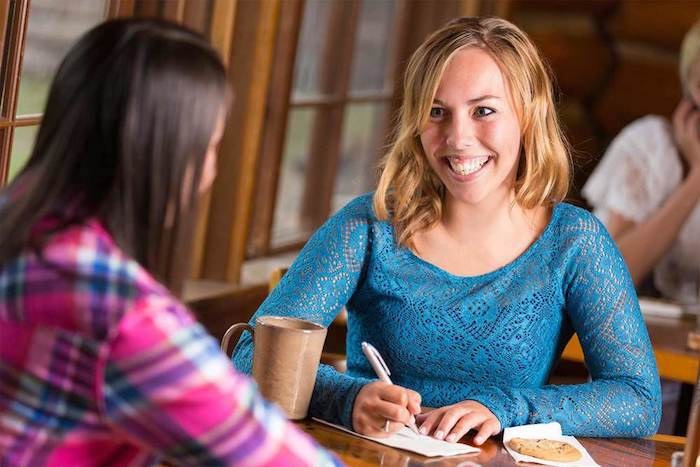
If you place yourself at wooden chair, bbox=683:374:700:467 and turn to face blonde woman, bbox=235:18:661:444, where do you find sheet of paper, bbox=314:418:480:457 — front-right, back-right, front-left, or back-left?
front-left

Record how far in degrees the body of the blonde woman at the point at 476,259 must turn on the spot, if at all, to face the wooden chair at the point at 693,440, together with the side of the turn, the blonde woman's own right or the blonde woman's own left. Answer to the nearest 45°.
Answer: approximately 45° to the blonde woman's own left

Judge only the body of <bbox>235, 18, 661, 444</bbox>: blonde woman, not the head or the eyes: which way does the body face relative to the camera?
toward the camera

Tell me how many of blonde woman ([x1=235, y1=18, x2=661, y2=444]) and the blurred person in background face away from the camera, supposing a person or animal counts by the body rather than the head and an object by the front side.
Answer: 0

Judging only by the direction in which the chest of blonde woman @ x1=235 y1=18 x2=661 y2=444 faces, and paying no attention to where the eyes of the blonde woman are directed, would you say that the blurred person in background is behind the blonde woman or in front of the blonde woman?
behind

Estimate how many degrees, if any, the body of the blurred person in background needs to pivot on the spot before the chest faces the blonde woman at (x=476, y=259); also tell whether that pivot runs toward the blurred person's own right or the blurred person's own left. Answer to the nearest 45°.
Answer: approximately 45° to the blurred person's own right
